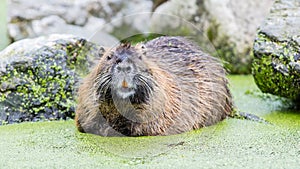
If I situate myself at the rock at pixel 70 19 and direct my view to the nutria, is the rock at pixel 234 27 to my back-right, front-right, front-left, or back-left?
front-left

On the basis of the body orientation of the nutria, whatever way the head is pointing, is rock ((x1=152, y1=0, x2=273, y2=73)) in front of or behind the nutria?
behind

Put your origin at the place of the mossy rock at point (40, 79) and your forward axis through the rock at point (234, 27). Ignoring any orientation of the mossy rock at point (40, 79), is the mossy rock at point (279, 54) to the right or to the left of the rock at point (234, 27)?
right

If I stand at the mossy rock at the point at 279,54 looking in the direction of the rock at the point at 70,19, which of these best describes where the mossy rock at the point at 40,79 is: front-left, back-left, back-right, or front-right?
front-left

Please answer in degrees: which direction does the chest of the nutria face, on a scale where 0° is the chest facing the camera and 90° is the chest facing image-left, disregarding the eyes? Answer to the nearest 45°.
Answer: approximately 45°

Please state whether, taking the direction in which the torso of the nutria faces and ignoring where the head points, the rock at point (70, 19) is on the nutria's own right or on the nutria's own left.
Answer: on the nutria's own right

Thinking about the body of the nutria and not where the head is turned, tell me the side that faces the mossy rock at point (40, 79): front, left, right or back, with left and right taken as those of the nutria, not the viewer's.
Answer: right

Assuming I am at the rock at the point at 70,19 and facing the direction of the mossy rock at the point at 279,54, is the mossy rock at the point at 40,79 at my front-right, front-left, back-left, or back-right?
front-right

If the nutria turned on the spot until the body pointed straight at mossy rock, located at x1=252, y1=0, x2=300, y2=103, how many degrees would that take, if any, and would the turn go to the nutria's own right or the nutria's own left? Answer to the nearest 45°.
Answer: approximately 180°
